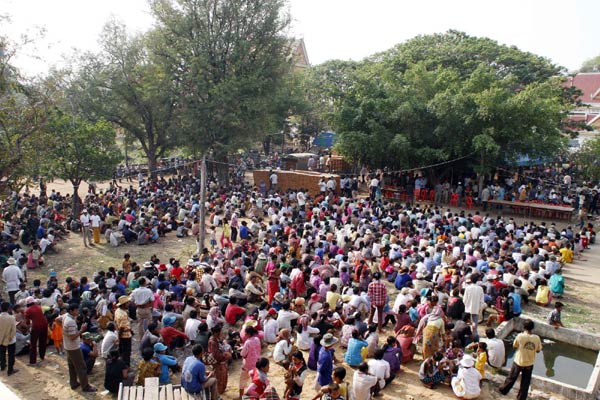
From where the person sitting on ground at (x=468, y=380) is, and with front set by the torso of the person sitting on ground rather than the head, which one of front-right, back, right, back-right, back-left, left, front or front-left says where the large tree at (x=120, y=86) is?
front-left

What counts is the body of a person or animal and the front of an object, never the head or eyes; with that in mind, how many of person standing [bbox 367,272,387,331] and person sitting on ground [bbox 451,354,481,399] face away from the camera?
2

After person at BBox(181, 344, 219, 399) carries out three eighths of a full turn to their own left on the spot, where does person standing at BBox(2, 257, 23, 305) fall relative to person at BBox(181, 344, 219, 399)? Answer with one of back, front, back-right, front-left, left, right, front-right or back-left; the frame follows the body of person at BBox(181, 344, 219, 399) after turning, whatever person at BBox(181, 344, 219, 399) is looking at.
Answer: front-right

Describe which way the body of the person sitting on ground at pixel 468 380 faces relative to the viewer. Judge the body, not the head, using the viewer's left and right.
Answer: facing away from the viewer

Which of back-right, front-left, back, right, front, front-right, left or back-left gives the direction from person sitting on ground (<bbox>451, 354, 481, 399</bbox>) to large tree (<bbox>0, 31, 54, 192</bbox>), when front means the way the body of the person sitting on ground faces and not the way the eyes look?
left

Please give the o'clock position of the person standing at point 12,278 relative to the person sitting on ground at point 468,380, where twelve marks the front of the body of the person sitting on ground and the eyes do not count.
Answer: The person standing is roughly at 9 o'clock from the person sitting on ground.

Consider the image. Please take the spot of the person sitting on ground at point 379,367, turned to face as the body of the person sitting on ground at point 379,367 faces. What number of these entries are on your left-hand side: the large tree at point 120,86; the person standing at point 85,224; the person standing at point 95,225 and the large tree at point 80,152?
4

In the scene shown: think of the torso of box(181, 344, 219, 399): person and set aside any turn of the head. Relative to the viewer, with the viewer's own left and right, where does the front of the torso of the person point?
facing away from the viewer and to the right of the viewer

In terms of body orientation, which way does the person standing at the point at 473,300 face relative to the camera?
away from the camera

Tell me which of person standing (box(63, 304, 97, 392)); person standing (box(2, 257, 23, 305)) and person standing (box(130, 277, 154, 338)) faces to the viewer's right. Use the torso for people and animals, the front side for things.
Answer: person standing (box(63, 304, 97, 392))

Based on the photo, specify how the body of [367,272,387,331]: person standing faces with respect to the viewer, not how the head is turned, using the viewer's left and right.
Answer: facing away from the viewer

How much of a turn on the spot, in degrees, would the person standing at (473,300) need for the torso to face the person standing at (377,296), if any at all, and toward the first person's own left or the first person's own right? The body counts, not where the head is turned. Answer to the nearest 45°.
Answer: approximately 90° to the first person's own left

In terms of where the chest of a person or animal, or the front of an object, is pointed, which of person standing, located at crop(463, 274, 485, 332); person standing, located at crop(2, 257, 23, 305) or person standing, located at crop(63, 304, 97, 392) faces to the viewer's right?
person standing, located at crop(63, 304, 97, 392)

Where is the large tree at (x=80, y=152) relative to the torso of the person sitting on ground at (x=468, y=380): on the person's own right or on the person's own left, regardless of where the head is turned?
on the person's own left
